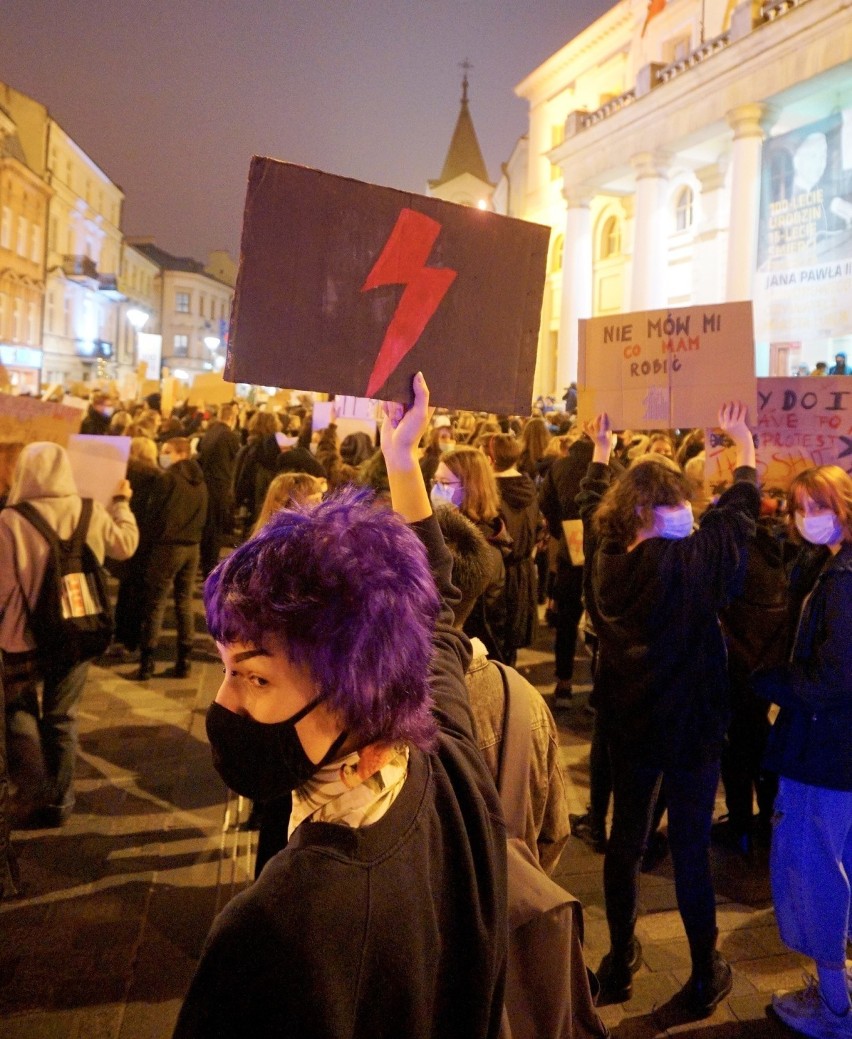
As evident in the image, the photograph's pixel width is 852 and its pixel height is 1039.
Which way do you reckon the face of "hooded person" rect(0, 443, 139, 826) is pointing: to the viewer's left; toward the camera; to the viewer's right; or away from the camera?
away from the camera

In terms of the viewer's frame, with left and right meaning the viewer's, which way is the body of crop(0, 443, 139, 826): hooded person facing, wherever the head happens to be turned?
facing away from the viewer and to the right of the viewer

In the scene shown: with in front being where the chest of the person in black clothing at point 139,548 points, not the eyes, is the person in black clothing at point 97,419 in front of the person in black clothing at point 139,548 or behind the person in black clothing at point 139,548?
in front

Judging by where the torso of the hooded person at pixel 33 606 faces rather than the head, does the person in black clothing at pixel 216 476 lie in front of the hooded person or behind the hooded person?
in front

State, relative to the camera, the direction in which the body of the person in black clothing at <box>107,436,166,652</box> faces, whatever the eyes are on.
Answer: away from the camera

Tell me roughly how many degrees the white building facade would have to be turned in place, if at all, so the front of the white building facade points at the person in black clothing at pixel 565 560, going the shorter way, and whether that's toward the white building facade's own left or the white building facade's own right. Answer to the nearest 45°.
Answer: approximately 45° to the white building facade's own left

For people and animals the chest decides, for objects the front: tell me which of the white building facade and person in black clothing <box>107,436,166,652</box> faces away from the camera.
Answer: the person in black clothing

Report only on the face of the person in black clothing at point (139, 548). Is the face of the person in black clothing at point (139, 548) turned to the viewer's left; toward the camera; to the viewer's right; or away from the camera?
away from the camera

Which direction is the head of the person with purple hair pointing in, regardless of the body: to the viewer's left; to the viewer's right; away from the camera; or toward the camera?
to the viewer's left

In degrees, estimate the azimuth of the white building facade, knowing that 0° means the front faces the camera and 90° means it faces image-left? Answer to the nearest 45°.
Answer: approximately 45°
